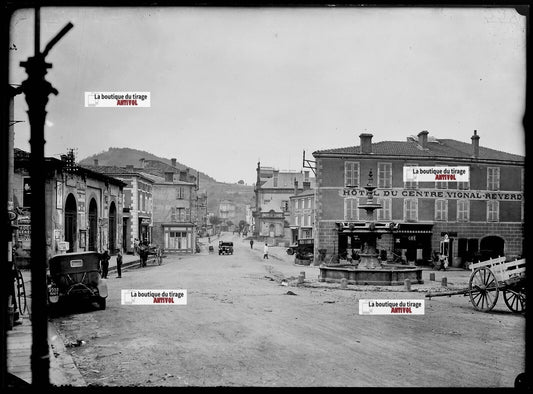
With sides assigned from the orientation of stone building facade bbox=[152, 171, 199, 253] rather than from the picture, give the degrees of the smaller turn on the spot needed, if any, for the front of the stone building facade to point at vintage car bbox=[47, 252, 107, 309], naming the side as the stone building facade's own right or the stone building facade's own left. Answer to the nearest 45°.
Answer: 0° — it already faces it

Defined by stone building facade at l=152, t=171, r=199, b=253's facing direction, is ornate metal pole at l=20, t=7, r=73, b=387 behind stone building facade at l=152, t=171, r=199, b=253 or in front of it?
in front

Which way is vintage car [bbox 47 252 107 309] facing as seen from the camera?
away from the camera

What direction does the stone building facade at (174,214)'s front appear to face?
toward the camera

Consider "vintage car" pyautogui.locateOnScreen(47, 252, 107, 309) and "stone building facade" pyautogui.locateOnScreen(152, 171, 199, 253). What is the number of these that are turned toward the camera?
1

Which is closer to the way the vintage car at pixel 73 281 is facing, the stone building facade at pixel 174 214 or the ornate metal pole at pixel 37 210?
the stone building facade

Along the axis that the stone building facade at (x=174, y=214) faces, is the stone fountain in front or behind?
in front
